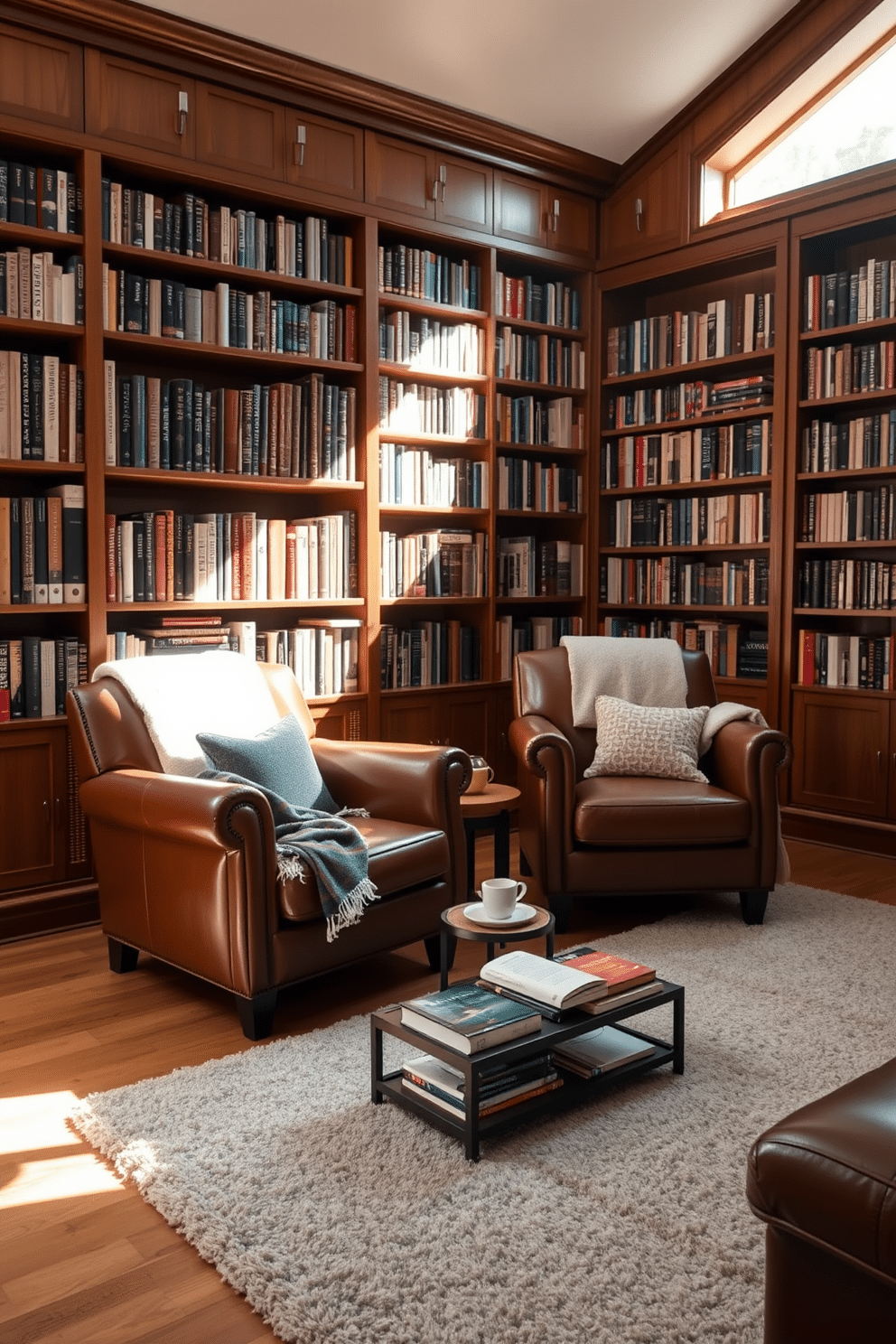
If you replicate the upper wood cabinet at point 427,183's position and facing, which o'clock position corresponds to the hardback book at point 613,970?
The hardback book is roughly at 1 o'clock from the upper wood cabinet.

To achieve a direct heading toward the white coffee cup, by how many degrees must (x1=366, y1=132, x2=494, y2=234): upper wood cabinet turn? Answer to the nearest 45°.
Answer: approximately 45° to its right

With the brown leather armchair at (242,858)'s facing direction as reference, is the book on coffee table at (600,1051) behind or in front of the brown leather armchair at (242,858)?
in front

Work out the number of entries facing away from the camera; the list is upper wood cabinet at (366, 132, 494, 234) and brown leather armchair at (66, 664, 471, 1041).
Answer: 0

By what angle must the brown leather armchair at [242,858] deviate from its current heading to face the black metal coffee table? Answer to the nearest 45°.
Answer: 0° — it already faces it

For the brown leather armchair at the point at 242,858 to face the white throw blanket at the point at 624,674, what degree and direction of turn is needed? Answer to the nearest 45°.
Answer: approximately 90° to its left

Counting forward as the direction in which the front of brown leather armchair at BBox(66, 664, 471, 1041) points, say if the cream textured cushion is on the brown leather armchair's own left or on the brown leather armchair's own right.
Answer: on the brown leather armchair's own left

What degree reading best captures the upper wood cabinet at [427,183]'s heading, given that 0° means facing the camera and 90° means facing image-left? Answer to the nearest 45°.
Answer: approximately 315°

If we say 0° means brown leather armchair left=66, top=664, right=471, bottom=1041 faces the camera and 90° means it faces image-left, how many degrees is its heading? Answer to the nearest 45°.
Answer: approximately 315°

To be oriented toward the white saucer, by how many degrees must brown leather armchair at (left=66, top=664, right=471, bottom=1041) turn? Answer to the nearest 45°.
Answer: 0° — it already faces it
